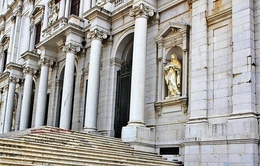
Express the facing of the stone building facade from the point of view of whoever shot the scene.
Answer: facing the viewer and to the left of the viewer
